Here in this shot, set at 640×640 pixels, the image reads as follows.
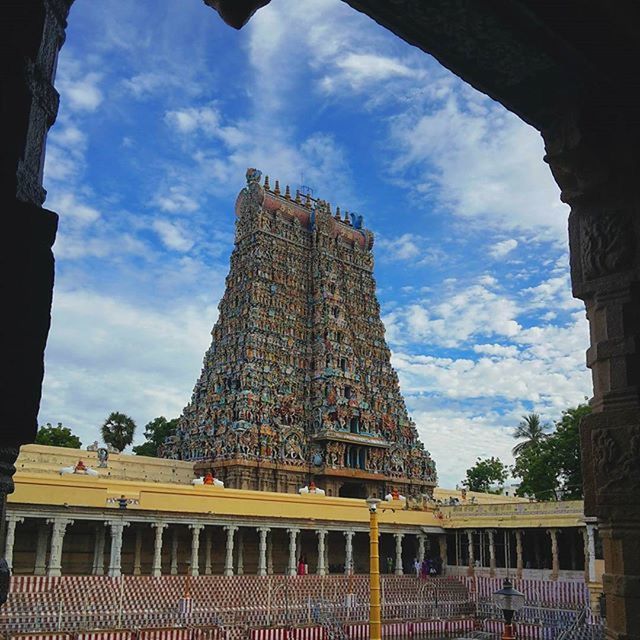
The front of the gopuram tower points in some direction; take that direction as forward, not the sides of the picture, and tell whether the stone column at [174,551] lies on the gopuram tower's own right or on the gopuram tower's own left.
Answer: on the gopuram tower's own right

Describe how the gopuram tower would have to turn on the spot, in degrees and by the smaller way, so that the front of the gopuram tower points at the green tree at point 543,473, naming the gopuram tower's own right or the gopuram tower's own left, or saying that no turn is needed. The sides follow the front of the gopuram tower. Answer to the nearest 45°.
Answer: approximately 45° to the gopuram tower's own left

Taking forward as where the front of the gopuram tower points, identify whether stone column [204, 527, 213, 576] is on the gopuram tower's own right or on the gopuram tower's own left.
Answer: on the gopuram tower's own right

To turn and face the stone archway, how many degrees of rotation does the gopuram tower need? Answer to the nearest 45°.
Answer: approximately 45° to its right

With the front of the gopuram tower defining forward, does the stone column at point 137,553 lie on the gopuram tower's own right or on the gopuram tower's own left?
on the gopuram tower's own right

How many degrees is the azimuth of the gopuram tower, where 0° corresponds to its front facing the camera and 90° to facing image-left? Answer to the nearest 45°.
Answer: approximately 315°

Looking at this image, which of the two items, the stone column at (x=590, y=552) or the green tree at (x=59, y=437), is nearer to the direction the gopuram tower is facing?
the stone column
